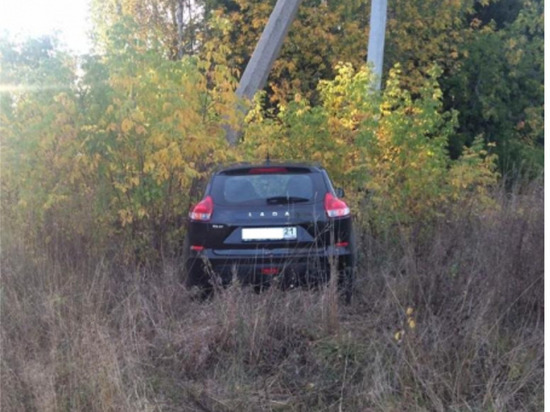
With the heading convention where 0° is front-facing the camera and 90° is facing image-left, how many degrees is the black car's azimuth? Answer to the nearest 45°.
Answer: approximately 180°

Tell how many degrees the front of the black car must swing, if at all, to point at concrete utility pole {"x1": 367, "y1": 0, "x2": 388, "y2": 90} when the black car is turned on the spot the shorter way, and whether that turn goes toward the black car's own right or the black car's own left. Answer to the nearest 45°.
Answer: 0° — it already faces it

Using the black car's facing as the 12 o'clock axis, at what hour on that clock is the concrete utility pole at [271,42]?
The concrete utility pole is roughly at 12 o'clock from the black car.
